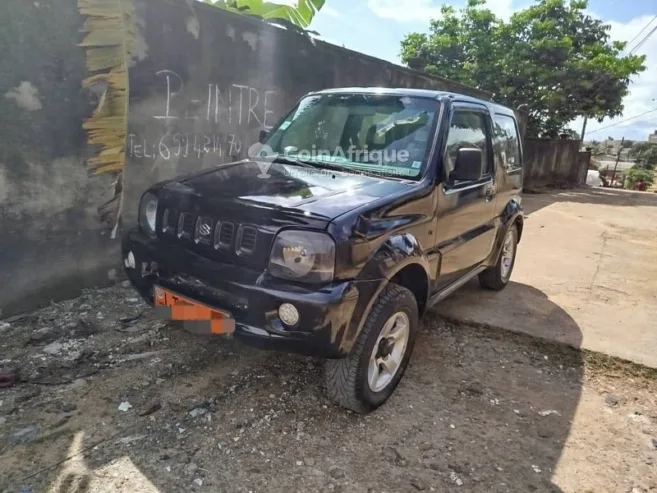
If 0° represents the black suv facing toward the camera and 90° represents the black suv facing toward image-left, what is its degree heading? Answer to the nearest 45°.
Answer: approximately 45°

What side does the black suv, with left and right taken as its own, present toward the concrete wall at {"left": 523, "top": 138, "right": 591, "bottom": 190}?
back

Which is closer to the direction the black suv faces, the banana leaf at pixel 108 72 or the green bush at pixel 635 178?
the banana leaf

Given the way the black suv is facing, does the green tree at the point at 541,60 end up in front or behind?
behind

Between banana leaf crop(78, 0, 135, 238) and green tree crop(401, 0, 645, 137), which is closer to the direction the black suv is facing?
the banana leaf

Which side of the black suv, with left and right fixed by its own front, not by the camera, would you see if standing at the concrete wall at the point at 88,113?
right

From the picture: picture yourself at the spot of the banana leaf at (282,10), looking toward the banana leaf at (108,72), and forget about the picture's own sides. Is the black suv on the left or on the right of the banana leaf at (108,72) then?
left

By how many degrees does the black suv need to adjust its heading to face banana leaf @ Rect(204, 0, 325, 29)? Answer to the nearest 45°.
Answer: approximately 135° to its right

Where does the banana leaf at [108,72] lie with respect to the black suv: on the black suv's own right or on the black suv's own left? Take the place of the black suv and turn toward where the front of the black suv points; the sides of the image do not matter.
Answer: on the black suv's own right

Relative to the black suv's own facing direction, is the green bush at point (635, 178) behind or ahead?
behind
